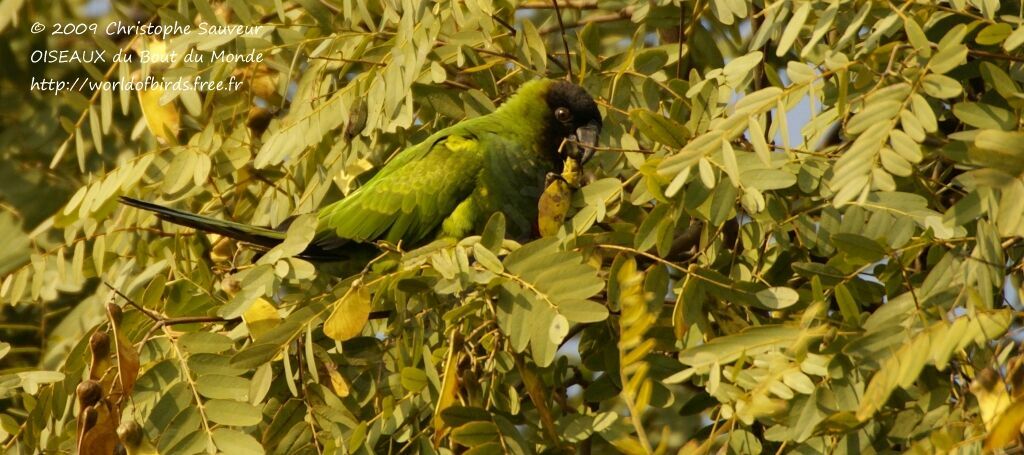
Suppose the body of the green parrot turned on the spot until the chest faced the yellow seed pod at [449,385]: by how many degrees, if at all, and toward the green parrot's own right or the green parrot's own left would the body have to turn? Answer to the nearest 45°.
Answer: approximately 90° to the green parrot's own right

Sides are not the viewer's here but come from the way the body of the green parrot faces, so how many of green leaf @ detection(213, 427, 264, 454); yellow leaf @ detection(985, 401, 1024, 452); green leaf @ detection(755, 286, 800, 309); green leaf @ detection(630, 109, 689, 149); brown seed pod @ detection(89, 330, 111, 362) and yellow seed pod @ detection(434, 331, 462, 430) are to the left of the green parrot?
0

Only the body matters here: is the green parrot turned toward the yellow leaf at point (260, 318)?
no

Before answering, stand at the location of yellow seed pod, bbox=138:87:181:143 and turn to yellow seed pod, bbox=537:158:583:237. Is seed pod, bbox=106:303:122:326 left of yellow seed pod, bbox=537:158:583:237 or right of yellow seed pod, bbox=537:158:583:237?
right

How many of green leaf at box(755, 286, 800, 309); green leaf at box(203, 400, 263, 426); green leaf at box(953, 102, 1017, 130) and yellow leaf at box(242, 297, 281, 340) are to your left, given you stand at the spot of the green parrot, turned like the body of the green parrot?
0

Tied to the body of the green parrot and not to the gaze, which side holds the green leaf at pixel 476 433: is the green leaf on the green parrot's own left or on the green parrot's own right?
on the green parrot's own right

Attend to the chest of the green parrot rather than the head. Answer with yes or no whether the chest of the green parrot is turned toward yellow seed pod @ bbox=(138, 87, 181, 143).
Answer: no

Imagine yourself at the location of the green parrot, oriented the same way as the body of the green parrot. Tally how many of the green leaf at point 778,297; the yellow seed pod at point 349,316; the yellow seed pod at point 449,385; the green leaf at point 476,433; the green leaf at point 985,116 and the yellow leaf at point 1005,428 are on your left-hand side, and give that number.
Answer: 0

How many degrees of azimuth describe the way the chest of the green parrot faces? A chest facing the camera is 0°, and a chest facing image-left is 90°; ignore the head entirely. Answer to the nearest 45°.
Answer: approximately 270°

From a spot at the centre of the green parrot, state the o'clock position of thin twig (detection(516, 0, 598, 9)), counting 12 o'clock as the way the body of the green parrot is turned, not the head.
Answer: The thin twig is roughly at 11 o'clock from the green parrot.

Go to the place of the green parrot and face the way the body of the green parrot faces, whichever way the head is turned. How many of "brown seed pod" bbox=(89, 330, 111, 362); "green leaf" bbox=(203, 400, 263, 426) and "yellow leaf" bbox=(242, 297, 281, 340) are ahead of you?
0

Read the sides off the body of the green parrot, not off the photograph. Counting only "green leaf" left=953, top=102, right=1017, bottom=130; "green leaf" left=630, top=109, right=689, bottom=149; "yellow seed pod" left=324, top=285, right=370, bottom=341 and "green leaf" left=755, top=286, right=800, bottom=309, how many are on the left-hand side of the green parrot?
0

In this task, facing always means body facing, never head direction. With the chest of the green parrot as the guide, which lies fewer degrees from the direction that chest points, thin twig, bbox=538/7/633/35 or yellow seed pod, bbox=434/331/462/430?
the thin twig

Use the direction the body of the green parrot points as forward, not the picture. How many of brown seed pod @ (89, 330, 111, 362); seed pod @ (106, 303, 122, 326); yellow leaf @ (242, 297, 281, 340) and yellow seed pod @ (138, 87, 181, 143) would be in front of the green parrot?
0

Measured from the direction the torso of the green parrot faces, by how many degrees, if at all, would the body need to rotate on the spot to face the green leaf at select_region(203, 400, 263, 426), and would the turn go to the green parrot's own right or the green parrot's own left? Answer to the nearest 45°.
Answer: approximately 135° to the green parrot's own right
